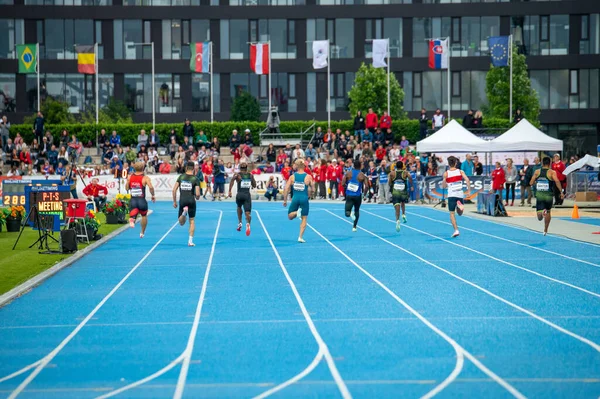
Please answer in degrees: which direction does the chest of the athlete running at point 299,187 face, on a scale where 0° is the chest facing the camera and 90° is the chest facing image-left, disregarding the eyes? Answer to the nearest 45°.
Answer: approximately 180°

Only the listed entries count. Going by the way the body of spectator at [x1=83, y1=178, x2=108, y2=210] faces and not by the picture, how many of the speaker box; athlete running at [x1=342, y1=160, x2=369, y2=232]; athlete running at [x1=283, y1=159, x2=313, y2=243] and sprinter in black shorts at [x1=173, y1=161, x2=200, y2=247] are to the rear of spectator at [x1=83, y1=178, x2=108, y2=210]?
0

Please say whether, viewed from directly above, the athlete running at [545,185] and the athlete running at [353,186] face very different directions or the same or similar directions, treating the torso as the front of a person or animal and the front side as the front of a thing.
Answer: same or similar directions

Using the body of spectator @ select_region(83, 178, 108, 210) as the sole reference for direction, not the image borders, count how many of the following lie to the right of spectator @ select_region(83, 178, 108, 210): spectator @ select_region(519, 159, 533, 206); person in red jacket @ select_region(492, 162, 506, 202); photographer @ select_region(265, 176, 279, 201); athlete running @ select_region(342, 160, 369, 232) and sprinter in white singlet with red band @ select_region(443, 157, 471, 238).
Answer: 0

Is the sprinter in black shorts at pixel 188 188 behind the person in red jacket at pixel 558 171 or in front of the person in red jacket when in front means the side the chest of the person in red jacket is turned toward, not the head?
in front

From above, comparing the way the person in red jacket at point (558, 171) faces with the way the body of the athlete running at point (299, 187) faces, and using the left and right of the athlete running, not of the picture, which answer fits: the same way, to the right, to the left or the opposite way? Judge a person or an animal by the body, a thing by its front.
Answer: the opposite way

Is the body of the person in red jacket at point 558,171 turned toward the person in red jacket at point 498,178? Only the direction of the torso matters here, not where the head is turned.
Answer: no

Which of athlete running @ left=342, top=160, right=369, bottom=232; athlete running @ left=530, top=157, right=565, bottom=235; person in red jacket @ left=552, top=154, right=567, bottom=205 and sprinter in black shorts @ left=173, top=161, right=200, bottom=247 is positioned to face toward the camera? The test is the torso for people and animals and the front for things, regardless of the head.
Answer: the person in red jacket

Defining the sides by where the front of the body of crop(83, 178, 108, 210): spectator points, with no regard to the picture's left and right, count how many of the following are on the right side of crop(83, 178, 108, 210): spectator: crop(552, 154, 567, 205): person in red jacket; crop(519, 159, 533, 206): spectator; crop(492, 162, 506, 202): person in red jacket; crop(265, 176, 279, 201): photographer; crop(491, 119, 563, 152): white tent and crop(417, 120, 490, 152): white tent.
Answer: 0

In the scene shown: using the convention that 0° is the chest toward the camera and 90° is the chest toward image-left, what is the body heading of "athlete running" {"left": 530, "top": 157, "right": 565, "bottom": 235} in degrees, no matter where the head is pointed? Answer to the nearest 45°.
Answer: approximately 180°

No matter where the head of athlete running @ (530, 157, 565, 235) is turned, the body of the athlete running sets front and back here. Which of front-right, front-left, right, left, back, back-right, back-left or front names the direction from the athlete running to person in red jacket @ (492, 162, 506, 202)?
front

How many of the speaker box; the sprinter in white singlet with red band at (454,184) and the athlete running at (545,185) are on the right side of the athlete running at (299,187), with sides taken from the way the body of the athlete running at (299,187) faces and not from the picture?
2

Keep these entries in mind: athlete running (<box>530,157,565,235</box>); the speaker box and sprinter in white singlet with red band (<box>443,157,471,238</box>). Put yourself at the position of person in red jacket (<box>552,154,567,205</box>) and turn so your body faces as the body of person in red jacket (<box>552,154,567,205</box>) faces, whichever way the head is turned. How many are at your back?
0

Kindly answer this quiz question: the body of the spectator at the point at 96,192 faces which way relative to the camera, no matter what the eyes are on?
toward the camera

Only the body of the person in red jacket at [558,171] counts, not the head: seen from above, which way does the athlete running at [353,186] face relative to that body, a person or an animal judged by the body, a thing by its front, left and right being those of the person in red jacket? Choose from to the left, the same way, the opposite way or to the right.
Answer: the opposite way

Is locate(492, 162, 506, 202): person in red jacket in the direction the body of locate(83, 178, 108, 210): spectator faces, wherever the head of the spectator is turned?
no
